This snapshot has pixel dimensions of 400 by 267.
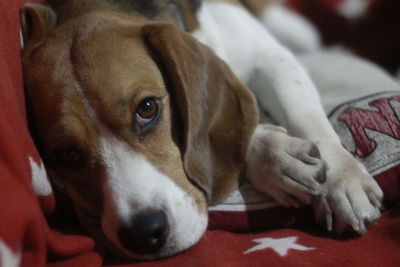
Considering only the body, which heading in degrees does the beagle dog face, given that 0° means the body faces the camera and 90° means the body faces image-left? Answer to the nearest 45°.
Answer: approximately 0°
